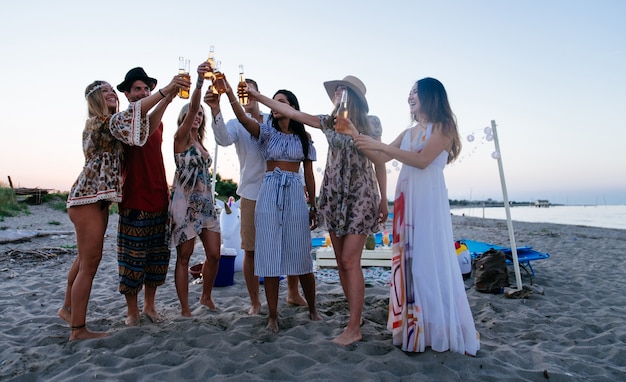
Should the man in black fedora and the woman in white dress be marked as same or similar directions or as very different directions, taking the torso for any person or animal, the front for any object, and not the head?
very different directions

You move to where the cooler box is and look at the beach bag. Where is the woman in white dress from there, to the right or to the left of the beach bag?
right

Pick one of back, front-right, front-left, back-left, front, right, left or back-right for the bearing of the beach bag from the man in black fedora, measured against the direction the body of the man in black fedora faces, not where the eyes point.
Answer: front-left

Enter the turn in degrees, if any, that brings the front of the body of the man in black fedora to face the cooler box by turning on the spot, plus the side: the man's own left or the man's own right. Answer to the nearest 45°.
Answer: approximately 90° to the man's own left

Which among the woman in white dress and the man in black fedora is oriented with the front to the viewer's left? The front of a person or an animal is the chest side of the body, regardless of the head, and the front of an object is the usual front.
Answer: the woman in white dress

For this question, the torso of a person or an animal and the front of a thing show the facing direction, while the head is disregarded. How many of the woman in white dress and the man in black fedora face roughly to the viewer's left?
1

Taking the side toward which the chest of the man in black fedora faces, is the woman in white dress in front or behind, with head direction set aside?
in front

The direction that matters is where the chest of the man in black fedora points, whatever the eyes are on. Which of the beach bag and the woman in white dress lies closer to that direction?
the woman in white dress

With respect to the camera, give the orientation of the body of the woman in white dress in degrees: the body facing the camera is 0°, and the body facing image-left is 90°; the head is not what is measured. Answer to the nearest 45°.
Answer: approximately 90°

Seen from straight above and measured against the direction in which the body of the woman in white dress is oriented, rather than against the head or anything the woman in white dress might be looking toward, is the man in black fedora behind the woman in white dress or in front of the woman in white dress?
in front

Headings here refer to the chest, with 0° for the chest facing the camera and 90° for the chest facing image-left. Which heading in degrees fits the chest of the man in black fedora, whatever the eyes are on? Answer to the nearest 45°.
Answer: approximately 315°
